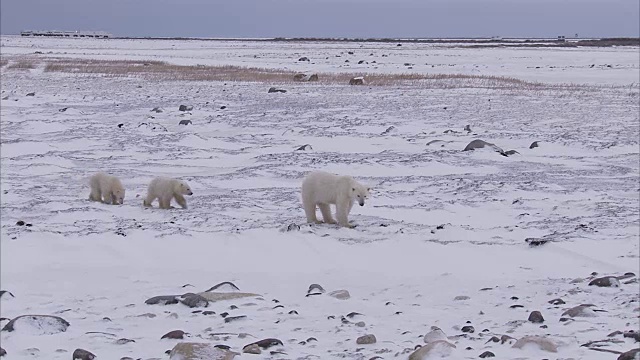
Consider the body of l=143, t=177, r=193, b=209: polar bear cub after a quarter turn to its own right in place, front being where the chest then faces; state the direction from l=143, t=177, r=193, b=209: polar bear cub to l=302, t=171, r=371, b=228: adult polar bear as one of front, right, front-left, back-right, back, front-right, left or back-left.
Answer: front-left

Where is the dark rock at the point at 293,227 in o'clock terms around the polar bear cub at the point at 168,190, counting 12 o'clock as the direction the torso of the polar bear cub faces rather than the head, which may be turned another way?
The dark rock is roughly at 2 o'clock from the polar bear cub.

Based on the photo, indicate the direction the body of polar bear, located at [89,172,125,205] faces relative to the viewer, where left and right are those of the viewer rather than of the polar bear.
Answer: facing the viewer and to the right of the viewer

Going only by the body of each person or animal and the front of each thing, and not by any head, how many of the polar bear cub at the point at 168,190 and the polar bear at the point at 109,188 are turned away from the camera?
0

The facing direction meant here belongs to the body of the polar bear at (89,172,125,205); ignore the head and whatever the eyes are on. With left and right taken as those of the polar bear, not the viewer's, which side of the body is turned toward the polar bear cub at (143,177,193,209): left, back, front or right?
front

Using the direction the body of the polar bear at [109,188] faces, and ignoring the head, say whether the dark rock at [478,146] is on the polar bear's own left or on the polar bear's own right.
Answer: on the polar bear's own left

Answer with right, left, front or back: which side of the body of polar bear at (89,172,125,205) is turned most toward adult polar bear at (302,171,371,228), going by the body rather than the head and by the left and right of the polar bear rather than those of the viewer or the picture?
front

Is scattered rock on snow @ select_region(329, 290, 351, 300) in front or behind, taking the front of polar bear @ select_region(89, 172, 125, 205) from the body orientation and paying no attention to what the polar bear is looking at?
in front

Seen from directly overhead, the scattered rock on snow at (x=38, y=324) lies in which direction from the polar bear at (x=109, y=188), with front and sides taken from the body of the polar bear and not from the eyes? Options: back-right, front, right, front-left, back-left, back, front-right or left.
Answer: front-right

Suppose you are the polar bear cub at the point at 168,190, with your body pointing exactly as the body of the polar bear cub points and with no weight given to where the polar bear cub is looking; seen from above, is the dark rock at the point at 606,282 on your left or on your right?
on your right

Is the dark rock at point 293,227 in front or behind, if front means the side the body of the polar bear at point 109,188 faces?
in front

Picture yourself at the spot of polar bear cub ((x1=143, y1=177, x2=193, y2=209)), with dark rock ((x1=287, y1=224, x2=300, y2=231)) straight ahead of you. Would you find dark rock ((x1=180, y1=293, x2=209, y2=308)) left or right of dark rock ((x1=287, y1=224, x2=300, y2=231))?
right

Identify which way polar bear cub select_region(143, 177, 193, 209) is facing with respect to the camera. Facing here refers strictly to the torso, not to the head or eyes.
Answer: to the viewer's right

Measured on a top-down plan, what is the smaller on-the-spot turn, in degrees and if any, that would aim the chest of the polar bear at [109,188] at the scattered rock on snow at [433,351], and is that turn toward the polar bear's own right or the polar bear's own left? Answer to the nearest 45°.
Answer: approximately 45° to the polar bear's own right

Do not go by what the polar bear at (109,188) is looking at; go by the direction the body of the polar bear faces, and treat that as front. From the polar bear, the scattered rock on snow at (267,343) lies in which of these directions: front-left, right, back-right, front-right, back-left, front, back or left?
front-right

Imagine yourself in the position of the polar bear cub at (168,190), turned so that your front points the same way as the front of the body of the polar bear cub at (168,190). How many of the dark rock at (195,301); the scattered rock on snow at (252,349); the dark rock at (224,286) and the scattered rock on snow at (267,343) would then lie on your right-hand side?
4
